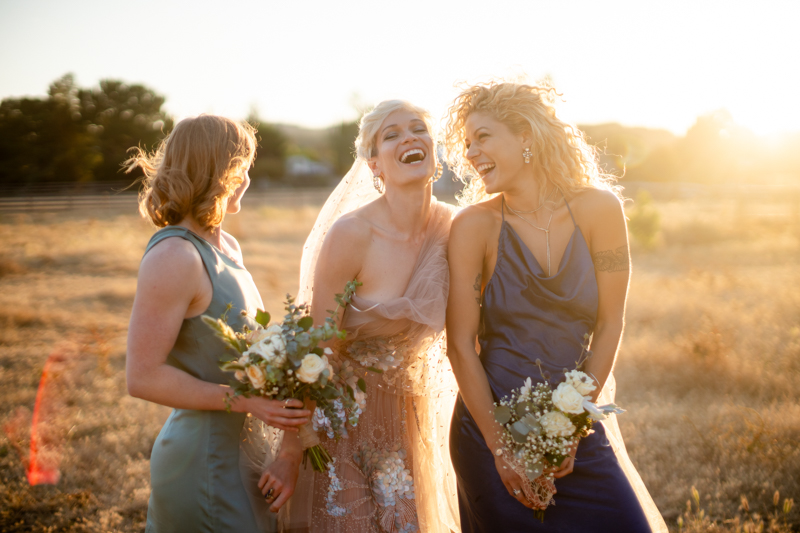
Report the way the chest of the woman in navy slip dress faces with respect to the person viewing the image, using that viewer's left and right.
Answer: facing the viewer

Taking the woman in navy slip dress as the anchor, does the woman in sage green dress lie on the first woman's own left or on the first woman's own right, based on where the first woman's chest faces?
on the first woman's own right

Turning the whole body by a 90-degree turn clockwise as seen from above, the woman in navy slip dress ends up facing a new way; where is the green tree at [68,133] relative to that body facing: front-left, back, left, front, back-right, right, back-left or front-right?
front-right
